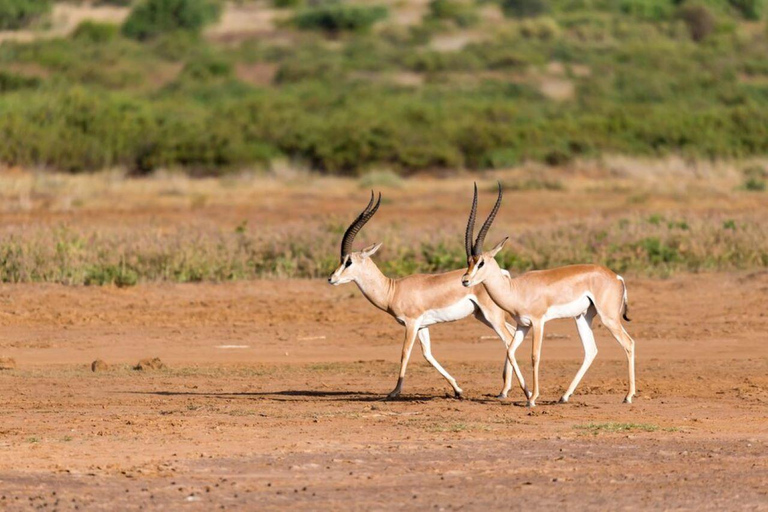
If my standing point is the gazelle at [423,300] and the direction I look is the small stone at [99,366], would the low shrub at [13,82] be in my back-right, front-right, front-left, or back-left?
front-right

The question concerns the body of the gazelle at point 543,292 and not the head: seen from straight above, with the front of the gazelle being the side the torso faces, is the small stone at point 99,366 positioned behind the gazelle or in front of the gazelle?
in front

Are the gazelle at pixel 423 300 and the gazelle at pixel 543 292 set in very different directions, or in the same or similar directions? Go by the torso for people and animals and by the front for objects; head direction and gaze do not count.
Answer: same or similar directions

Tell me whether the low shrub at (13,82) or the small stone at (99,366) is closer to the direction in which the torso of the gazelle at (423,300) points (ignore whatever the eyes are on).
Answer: the small stone

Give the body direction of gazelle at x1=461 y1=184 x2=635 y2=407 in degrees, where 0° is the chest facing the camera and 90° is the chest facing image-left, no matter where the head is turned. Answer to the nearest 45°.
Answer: approximately 90°

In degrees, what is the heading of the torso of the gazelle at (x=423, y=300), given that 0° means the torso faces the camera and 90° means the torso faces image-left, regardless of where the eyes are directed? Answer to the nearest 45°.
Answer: approximately 90°

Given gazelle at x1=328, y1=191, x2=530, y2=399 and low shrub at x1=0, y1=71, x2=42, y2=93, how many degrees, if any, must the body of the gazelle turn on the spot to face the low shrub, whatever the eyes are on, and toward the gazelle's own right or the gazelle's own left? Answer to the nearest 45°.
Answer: approximately 45° to the gazelle's own right

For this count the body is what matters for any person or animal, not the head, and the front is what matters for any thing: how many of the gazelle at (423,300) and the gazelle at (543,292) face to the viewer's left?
2

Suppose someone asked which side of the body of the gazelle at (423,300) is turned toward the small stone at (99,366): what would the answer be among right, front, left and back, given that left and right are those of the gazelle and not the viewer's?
front

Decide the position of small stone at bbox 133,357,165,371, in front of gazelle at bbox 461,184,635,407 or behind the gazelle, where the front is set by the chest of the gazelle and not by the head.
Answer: in front

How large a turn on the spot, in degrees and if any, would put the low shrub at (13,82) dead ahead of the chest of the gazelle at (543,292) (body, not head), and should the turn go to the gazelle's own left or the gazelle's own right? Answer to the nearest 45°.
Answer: approximately 45° to the gazelle's own right

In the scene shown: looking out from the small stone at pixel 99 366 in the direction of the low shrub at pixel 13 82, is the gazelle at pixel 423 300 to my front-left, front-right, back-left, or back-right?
back-right

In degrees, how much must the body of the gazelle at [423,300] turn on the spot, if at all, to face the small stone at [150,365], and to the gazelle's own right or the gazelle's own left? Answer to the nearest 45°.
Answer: approximately 45° to the gazelle's own right

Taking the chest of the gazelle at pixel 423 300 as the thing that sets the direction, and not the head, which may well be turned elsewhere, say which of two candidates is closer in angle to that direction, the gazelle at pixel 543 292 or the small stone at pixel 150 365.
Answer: the small stone

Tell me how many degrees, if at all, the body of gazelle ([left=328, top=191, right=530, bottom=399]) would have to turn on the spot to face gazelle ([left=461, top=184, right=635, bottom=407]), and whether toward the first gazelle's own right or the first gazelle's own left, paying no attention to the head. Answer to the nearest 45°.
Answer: approximately 180°
